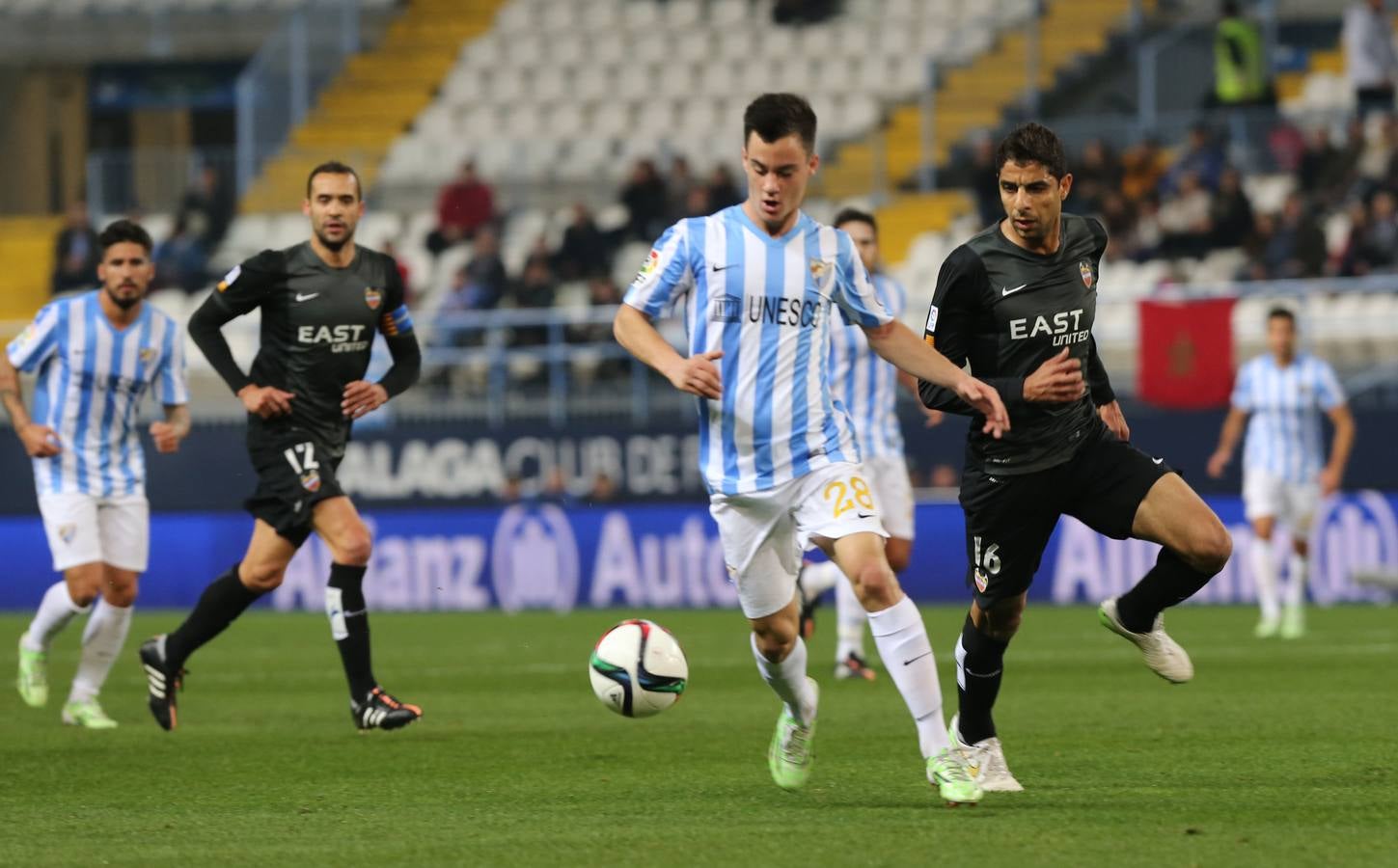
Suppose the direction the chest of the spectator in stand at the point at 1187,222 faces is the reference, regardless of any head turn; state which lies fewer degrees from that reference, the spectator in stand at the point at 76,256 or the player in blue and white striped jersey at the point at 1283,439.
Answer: the player in blue and white striped jersey

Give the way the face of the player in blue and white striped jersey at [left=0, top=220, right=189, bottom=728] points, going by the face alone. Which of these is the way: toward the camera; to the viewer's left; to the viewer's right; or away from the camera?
toward the camera

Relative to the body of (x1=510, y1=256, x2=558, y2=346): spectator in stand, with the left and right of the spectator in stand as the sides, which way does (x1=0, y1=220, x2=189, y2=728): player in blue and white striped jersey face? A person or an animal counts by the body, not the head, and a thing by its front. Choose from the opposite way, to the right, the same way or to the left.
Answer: the same way

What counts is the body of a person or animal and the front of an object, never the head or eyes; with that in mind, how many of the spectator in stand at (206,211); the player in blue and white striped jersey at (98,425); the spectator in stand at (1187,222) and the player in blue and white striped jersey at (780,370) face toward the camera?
4

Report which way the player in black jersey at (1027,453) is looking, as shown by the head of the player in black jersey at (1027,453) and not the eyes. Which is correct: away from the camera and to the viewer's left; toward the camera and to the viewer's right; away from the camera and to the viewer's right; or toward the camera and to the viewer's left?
toward the camera and to the viewer's left

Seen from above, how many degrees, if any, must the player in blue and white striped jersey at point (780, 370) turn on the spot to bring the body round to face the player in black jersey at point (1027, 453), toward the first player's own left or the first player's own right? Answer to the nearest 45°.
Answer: approximately 90° to the first player's own left

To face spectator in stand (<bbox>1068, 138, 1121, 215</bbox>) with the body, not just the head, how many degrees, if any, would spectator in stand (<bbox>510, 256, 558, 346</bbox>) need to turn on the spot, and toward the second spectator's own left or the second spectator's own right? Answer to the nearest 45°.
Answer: approximately 90° to the second spectator's own left

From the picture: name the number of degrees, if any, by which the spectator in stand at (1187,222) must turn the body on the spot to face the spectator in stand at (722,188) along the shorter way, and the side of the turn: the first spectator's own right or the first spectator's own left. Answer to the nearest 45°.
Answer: approximately 90° to the first spectator's own right

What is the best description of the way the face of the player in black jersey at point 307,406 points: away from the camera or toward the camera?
toward the camera

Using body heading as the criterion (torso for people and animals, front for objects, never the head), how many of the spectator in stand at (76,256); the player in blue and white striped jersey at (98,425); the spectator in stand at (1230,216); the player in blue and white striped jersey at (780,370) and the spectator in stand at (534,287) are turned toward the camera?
5

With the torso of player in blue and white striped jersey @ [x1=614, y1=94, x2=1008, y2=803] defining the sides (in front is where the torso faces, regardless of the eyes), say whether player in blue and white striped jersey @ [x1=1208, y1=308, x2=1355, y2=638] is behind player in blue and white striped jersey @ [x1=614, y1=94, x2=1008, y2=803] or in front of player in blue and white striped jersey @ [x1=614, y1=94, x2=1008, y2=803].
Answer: behind

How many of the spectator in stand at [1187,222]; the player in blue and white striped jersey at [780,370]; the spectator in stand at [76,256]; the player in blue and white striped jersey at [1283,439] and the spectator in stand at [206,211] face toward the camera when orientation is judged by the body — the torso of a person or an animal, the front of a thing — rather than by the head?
5

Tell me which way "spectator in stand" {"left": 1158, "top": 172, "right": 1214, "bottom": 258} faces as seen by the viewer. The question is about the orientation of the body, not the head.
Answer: toward the camera

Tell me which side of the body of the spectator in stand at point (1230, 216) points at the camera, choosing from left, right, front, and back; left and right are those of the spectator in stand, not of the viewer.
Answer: front

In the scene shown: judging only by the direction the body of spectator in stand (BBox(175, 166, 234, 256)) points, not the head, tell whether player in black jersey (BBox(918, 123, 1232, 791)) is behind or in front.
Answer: in front

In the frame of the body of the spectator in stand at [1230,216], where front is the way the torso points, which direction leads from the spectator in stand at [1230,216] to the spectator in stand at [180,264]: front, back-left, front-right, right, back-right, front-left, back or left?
right

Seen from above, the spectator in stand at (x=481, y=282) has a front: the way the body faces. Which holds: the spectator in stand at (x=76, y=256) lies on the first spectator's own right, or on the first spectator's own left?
on the first spectator's own right

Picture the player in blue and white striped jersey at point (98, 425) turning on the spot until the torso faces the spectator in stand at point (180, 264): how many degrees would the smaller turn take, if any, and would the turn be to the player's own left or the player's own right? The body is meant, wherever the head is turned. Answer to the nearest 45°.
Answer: approximately 180°
